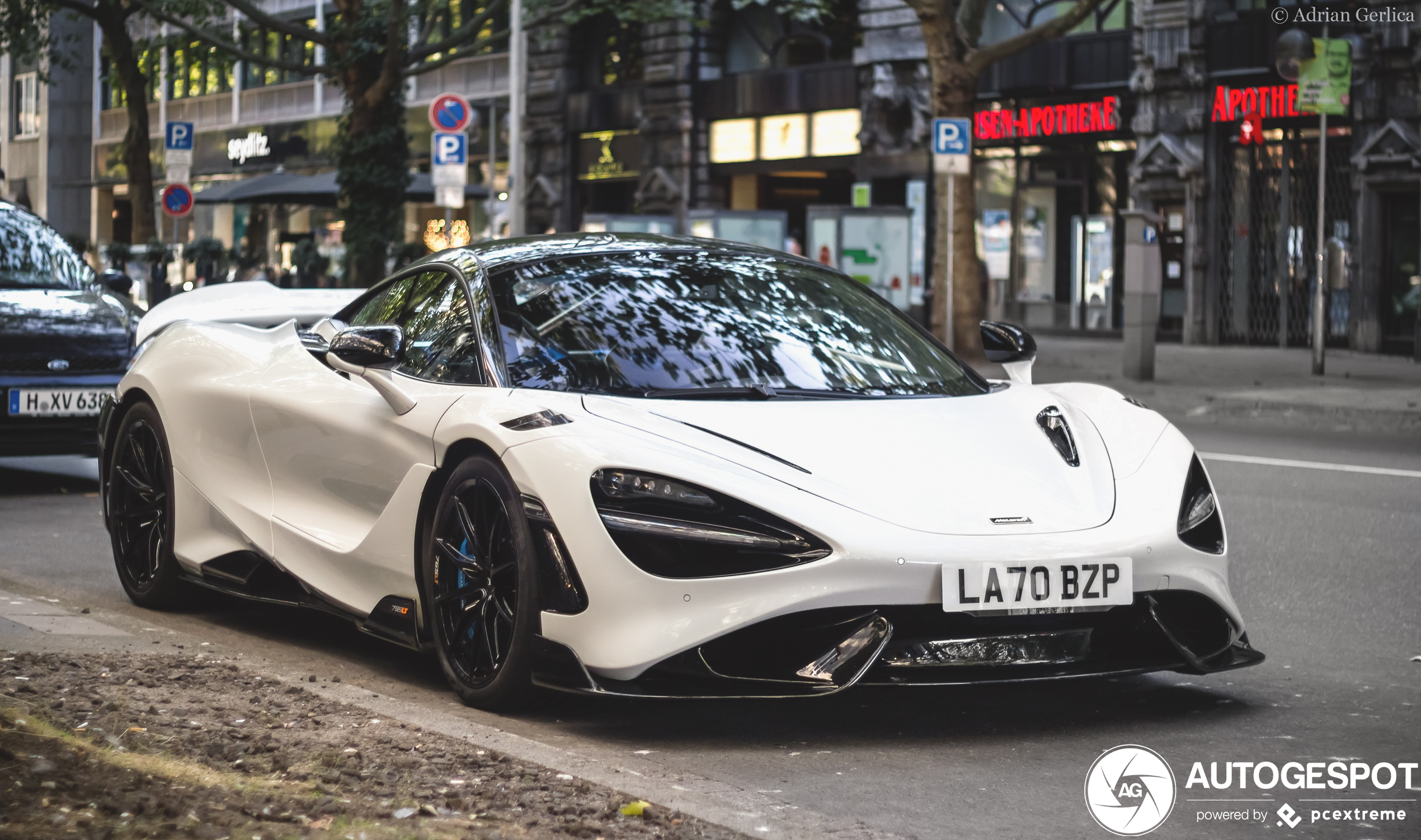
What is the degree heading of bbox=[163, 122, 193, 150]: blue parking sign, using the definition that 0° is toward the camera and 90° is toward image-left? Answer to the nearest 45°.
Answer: approximately 0°

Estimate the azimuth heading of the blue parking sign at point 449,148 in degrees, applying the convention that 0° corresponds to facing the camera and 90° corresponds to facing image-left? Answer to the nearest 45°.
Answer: approximately 0°

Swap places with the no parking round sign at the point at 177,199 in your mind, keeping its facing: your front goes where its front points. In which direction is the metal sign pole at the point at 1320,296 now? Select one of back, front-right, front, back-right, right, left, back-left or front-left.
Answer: front-left

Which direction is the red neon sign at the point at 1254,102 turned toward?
toward the camera

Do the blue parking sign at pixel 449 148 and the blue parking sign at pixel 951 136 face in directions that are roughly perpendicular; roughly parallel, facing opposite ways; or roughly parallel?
roughly parallel

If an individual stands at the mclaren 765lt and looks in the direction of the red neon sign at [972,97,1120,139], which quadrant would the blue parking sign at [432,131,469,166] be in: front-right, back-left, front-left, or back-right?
front-left

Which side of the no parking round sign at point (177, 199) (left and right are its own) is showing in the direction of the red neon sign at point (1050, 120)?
left

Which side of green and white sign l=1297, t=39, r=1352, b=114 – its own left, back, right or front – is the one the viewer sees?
front

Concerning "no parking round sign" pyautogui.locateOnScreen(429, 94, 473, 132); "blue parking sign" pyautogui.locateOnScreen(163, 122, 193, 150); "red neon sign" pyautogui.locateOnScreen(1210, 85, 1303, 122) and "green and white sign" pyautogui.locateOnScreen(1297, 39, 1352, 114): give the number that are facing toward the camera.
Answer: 4

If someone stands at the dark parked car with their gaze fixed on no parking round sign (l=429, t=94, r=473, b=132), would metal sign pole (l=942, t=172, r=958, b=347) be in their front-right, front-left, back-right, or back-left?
front-right

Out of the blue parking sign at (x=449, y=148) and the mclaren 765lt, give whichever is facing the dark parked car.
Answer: the blue parking sign

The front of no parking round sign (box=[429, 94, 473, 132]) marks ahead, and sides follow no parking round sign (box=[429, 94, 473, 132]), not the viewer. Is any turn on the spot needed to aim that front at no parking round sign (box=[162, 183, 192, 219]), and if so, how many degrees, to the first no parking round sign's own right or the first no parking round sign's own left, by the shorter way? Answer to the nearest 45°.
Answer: approximately 135° to the first no parking round sign's own right

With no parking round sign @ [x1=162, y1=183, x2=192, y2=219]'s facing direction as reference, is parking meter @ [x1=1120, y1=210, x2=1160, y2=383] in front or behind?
in front

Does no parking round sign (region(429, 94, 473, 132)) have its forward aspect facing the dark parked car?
yes

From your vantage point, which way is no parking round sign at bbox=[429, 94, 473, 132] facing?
toward the camera

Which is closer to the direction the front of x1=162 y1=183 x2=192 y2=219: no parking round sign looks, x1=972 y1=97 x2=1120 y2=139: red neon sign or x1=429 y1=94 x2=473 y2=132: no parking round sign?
the no parking round sign
